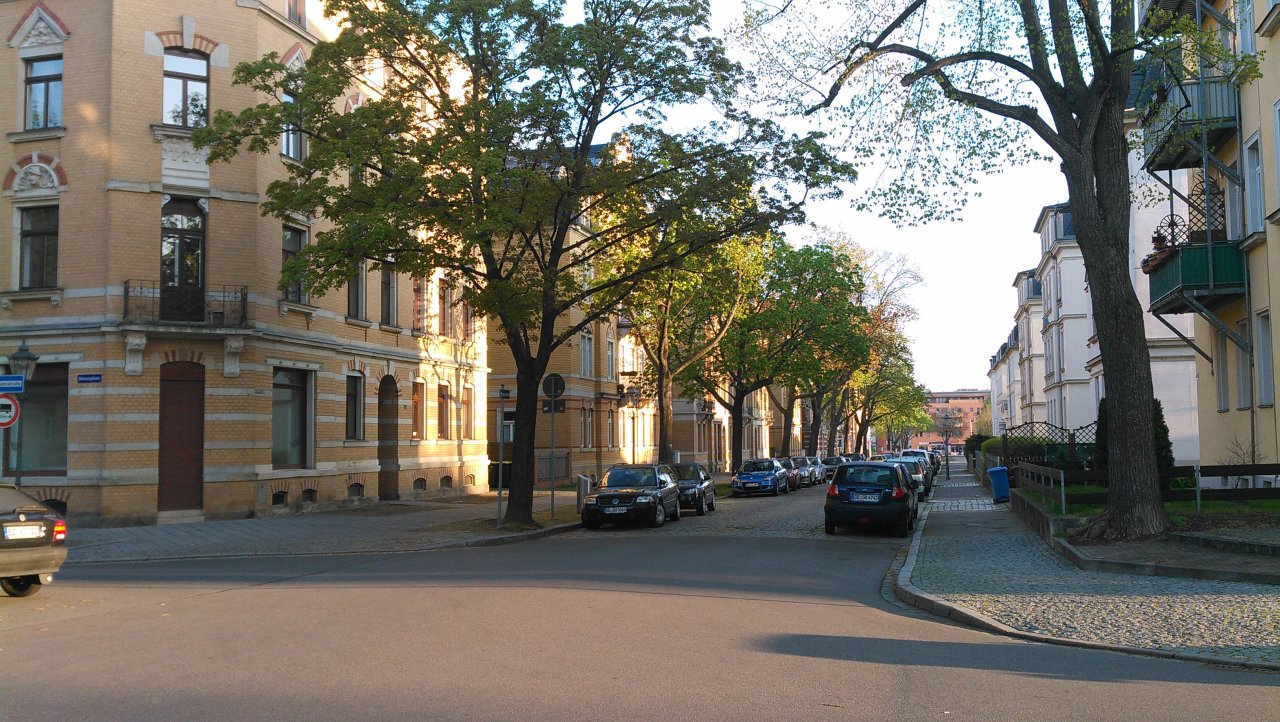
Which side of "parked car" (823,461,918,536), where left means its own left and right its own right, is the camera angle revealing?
back

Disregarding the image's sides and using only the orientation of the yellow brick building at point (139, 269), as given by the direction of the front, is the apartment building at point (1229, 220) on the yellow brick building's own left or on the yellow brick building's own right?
on the yellow brick building's own left

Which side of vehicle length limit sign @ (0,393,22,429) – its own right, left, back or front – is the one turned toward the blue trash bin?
left

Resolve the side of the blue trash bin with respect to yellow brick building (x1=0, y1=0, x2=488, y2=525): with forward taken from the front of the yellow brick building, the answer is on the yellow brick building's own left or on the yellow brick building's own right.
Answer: on the yellow brick building's own left

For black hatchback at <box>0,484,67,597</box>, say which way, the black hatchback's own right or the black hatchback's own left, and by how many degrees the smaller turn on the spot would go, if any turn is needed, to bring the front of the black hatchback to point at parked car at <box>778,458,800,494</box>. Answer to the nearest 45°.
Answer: approximately 90° to the black hatchback's own right

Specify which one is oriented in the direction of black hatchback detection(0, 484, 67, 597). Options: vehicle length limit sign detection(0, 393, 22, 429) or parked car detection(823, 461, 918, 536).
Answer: the vehicle length limit sign

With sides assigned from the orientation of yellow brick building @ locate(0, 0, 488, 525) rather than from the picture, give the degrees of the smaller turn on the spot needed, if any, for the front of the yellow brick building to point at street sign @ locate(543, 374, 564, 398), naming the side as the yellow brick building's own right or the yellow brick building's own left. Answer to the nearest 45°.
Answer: approximately 90° to the yellow brick building's own left

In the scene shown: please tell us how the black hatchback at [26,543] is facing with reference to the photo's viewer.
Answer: facing away from the viewer and to the left of the viewer

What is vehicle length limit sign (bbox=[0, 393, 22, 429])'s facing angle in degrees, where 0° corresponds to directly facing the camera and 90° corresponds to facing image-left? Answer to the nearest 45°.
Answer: approximately 0°

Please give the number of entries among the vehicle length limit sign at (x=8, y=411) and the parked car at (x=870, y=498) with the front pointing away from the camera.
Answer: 1

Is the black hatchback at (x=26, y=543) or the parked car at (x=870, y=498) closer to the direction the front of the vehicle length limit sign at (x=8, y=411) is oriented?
the black hatchback
